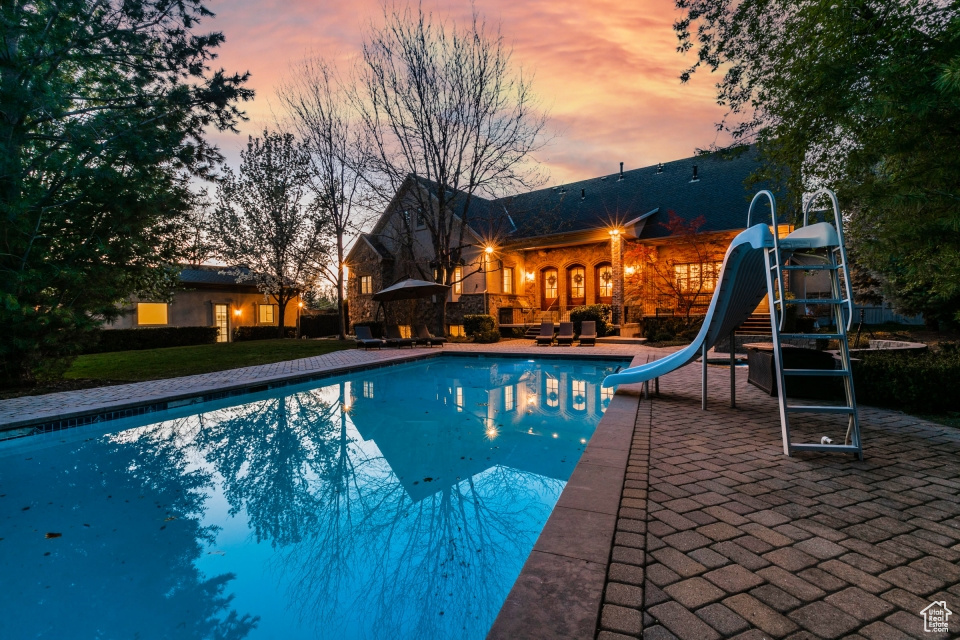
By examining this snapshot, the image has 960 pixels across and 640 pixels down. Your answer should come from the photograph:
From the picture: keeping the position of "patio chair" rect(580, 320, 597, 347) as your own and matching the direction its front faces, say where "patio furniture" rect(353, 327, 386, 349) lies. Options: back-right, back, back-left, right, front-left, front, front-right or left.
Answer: right

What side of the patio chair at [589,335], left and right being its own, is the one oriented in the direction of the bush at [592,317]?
back

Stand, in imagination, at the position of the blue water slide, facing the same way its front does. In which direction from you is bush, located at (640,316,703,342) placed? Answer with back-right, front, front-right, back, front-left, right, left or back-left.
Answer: front-right

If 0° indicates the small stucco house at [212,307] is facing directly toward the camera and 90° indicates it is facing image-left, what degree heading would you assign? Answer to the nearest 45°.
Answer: approximately 0°

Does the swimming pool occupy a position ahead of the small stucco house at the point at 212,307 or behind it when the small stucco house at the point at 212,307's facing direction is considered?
ahead

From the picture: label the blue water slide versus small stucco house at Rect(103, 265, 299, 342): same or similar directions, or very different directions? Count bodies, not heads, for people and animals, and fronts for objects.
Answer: very different directions

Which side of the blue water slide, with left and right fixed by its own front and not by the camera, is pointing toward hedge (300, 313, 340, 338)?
front

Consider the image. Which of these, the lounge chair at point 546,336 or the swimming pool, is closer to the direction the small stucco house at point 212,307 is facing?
the swimming pool

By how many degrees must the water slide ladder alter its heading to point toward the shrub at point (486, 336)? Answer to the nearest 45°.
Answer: approximately 135° to its right

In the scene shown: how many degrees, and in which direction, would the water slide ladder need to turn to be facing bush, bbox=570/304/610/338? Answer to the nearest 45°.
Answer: approximately 135° to its right

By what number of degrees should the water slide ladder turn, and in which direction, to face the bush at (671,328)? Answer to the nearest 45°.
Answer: approximately 180°

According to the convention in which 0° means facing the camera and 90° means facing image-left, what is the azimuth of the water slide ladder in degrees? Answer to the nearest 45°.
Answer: approximately 0°
